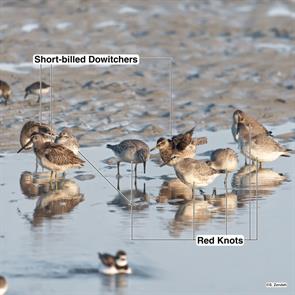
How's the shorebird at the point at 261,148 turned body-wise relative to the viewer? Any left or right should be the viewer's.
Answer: facing to the left of the viewer

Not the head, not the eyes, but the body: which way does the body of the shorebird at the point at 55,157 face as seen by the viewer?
to the viewer's left

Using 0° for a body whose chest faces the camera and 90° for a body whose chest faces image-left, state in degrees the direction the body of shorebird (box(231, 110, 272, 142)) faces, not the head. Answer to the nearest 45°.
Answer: approximately 90°

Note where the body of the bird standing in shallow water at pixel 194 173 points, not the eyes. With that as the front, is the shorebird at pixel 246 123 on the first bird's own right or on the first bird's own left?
on the first bird's own right

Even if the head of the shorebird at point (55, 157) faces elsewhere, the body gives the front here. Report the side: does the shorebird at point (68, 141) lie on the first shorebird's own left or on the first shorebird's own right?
on the first shorebird's own right

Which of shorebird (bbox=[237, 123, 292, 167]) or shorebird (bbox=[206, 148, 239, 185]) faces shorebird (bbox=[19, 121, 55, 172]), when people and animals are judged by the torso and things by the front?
shorebird (bbox=[237, 123, 292, 167])
